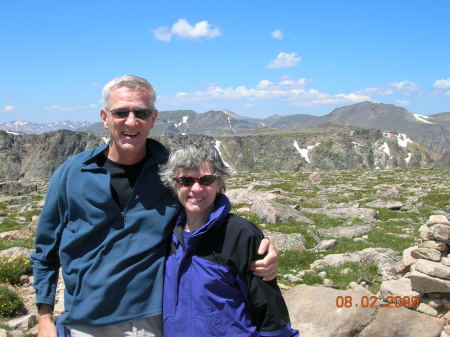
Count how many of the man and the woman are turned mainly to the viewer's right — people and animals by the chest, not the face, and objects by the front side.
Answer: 0

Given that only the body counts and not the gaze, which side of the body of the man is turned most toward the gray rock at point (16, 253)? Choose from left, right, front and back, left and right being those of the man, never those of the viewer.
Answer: back

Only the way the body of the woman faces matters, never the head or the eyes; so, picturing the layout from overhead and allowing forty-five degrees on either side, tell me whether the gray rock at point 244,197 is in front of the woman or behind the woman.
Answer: behind

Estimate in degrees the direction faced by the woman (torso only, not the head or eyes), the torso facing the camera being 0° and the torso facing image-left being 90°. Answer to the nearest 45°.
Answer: approximately 45°

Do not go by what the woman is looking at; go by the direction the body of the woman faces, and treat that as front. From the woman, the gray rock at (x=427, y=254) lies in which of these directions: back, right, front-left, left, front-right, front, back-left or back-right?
back

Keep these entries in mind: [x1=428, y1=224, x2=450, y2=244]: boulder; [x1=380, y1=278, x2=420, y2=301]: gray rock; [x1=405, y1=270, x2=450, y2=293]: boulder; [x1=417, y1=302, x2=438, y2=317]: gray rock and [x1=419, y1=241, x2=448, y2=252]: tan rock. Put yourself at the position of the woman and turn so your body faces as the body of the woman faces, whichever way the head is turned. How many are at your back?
5

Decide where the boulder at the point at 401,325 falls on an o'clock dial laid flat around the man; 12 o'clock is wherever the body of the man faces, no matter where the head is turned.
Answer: The boulder is roughly at 8 o'clock from the man.

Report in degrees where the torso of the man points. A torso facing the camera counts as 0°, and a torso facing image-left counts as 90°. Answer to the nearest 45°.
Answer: approximately 0°

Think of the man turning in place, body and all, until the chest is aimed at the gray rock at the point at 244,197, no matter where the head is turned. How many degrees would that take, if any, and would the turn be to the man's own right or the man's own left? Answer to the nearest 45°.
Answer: approximately 180°
